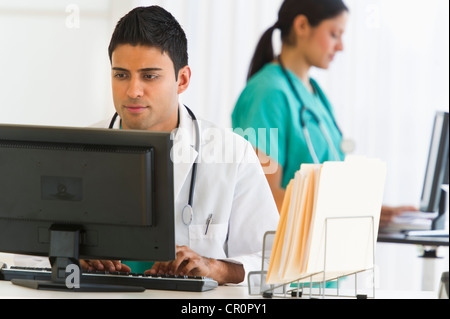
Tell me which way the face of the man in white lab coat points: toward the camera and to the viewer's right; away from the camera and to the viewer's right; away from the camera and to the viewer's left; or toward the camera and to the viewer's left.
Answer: toward the camera and to the viewer's left

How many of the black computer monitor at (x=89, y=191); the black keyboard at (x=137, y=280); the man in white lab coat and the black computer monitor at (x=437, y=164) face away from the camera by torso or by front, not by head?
2

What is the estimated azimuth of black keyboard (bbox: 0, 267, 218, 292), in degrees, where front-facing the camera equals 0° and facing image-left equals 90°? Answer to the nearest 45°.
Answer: approximately 180°

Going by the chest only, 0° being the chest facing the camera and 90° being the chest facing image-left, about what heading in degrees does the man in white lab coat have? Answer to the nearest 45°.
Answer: approximately 45°

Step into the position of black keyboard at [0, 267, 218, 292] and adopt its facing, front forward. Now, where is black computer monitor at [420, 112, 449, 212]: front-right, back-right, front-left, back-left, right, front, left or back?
front-right

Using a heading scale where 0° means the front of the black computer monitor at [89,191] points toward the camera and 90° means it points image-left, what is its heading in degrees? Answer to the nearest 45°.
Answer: approximately 180°

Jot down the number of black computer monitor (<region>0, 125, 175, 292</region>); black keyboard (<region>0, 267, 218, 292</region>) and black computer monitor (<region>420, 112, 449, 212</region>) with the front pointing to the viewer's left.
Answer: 1

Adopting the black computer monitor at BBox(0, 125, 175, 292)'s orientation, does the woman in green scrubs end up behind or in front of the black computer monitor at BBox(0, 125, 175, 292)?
in front

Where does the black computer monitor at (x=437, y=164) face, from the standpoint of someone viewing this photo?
facing to the left of the viewer

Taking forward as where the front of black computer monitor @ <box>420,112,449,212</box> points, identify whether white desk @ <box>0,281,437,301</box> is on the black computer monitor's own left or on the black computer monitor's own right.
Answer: on the black computer monitor's own left
